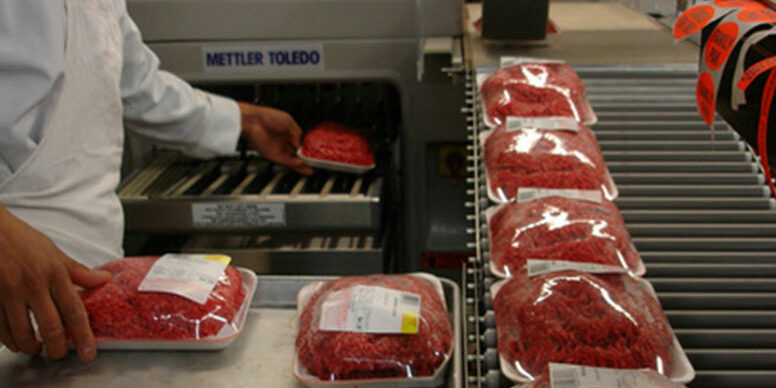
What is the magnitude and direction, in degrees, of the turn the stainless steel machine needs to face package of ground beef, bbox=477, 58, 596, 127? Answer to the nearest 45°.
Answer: approximately 45° to its left

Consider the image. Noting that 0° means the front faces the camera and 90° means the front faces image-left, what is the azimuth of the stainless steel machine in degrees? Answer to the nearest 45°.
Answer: approximately 0°

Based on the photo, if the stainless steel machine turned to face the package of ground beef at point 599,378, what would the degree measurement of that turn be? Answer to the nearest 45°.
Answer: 0° — it already faces it

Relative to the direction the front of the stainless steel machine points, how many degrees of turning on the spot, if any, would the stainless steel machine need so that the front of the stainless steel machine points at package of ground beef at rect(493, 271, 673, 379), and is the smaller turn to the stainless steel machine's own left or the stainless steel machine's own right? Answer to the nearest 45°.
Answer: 0° — it already faces it

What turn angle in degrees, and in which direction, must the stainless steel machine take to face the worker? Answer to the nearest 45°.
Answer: approximately 45° to its right
